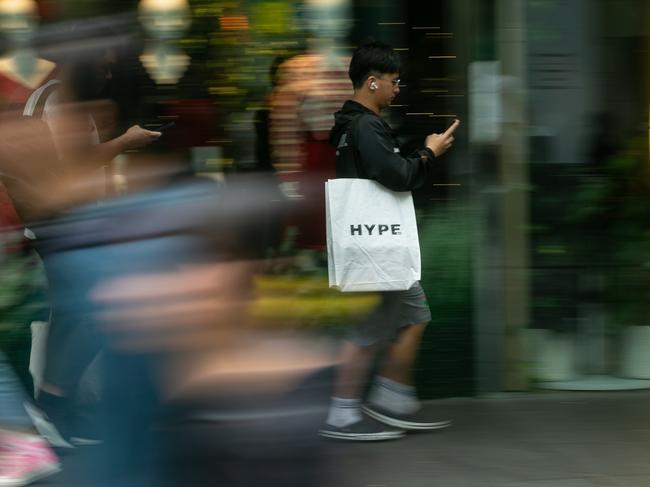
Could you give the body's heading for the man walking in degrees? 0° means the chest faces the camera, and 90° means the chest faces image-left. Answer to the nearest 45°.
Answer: approximately 270°

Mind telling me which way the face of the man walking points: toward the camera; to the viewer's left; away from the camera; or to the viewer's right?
to the viewer's right
